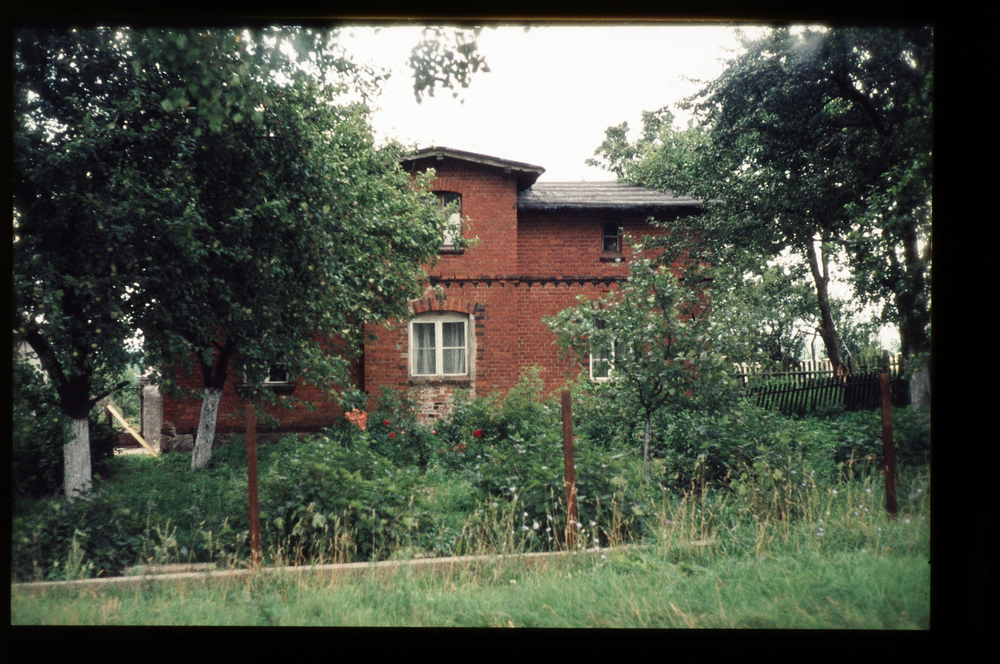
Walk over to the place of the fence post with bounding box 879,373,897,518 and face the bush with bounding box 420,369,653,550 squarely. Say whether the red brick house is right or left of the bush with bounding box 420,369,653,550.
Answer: right

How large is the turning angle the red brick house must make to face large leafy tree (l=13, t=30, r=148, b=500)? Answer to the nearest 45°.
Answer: approximately 45° to its right

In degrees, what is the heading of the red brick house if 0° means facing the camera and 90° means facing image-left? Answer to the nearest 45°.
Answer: approximately 0°

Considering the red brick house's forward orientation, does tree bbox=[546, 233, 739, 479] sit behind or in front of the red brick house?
in front

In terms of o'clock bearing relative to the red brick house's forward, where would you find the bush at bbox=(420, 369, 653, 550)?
The bush is roughly at 12 o'clock from the red brick house.
